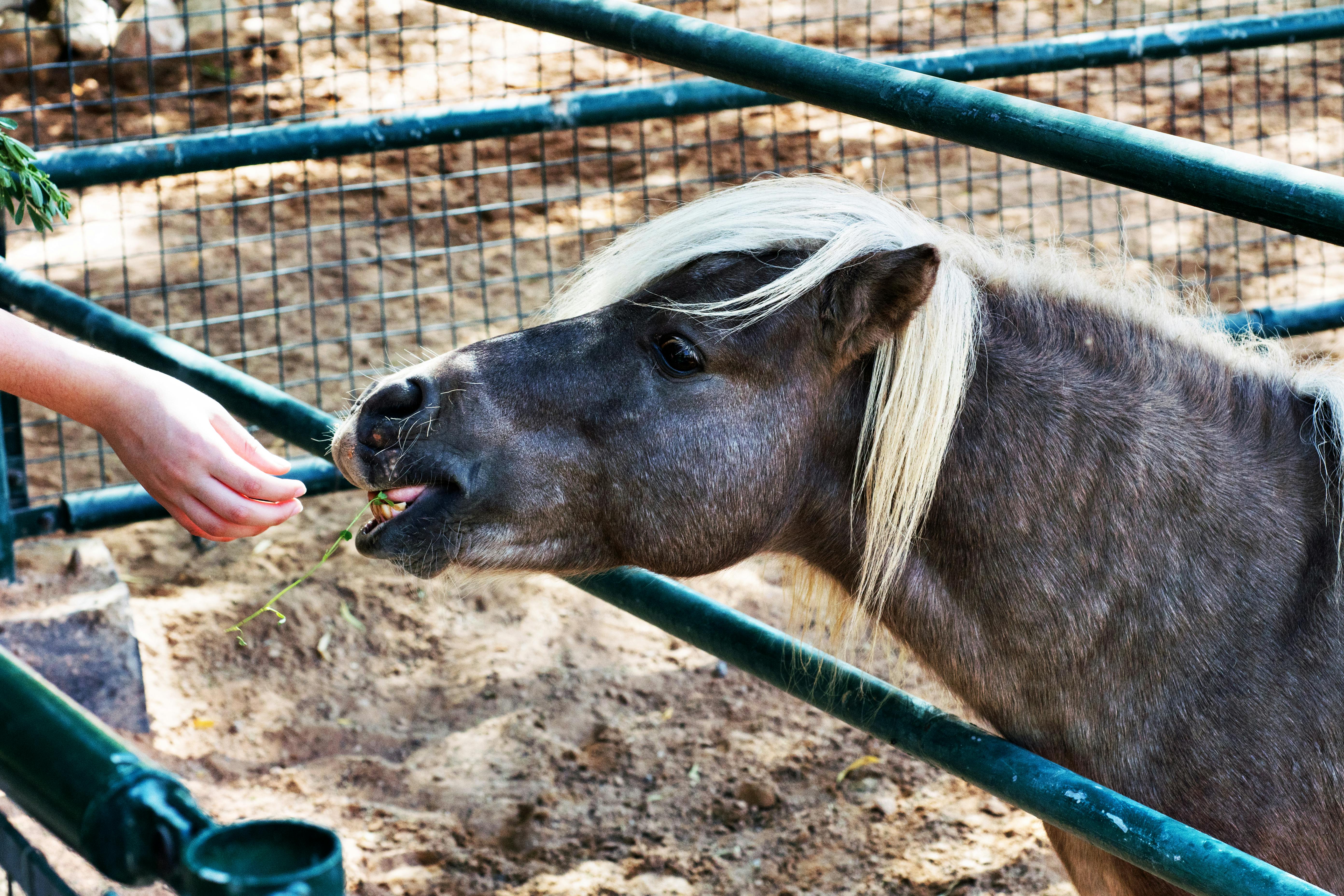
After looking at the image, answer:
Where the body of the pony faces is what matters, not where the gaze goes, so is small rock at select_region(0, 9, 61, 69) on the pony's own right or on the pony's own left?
on the pony's own right

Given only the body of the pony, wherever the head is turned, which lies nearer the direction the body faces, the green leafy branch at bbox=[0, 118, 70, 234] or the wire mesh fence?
the green leafy branch

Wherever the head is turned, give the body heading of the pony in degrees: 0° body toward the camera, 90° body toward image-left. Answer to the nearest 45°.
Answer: approximately 90°

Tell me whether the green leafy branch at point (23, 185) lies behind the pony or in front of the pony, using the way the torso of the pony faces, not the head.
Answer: in front
